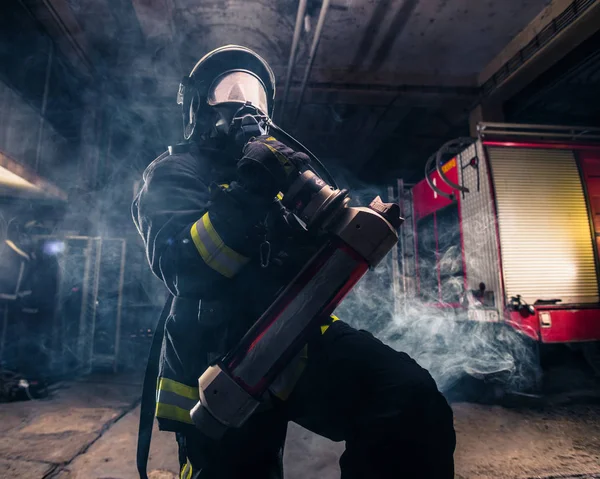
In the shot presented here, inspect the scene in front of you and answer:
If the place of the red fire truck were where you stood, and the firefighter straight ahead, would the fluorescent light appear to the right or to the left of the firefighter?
right

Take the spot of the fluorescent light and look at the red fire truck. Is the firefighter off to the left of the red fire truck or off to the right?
right

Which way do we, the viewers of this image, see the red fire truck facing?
facing away from the viewer and to the right of the viewer

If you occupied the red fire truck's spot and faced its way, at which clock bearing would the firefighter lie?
The firefighter is roughly at 5 o'clock from the red fire truck.

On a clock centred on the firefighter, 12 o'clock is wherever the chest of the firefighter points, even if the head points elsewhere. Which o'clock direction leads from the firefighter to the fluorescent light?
The fluorescent light is roughly at 6 o'clock from the firefighter.

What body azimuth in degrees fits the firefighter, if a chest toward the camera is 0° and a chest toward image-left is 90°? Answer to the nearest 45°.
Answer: approximately 315°

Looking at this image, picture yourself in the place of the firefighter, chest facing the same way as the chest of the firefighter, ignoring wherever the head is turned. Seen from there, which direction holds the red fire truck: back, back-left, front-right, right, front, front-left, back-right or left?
left
